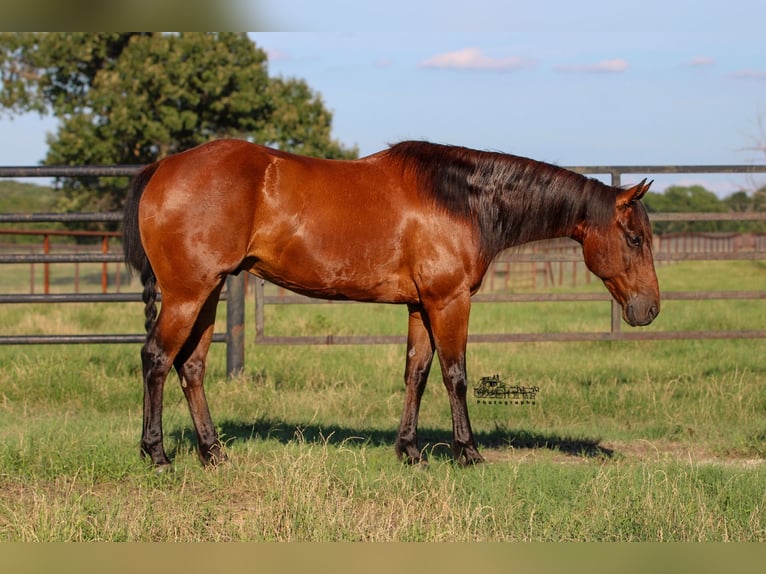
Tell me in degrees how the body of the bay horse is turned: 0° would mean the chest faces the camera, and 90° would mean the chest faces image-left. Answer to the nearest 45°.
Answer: approximately 270°

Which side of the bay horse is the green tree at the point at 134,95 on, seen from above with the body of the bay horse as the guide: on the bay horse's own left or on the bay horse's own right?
on the bay horse's own left

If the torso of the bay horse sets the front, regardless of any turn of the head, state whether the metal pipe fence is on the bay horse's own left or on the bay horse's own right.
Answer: on the bay horse's own left
